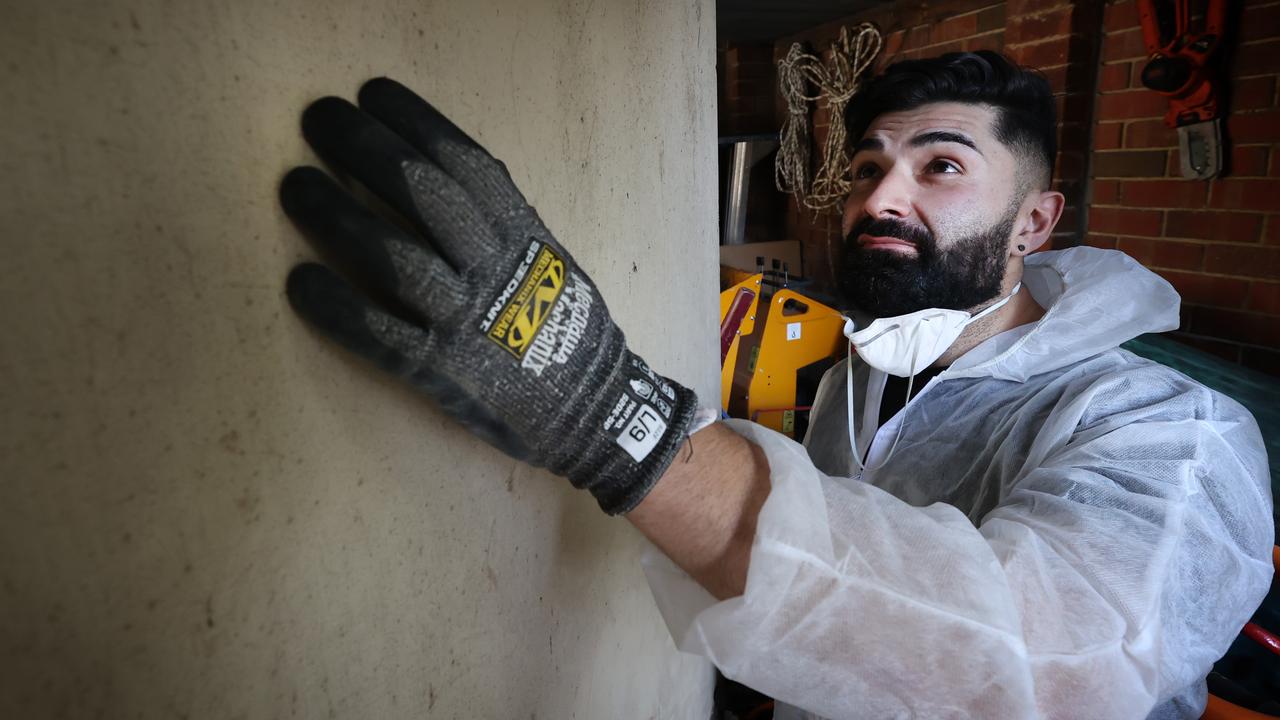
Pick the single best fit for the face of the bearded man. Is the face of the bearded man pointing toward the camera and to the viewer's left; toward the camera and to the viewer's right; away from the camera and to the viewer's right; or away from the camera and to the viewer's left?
toward the camera and to the viewer's left

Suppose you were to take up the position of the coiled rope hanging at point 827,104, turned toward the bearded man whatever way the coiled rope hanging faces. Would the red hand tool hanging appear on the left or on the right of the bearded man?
left

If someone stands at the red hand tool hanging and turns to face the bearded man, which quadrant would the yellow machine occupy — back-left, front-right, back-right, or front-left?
front-right

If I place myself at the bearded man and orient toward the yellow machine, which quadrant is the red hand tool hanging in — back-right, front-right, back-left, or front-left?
front-right

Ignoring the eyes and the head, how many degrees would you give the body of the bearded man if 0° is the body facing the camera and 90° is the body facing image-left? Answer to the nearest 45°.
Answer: approximately 45°

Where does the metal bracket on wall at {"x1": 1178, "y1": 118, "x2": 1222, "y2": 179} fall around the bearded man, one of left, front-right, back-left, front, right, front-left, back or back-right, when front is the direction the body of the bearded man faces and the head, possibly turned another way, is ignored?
back

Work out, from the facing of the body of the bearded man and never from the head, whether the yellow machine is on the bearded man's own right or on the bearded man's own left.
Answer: on the bearded man's own right

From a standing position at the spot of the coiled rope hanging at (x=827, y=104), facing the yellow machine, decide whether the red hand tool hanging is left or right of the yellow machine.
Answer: left

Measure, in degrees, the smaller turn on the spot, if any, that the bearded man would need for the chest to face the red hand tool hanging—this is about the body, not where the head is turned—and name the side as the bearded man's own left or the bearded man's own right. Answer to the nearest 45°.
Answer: approximately 180°
